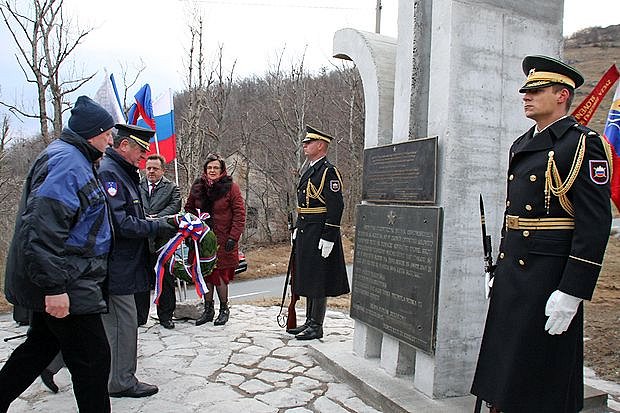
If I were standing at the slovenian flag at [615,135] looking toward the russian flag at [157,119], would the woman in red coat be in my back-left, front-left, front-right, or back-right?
front-left

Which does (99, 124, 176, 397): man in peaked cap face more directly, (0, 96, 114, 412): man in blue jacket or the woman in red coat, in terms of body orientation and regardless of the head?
the woman in red coat

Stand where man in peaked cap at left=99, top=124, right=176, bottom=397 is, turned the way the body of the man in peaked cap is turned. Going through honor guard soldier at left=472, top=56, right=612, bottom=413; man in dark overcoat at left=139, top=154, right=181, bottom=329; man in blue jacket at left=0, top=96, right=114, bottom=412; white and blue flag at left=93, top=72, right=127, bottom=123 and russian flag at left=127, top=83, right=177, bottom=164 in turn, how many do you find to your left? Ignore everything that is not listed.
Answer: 3

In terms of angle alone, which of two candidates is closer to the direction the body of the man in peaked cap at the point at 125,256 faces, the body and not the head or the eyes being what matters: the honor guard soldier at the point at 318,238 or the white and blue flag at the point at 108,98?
the honor guard soldier

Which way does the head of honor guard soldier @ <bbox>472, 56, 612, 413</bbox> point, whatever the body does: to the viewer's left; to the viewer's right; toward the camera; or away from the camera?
to the viewer's left

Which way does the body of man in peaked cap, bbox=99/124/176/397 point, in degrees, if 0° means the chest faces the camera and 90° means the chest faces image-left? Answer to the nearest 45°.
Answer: approximately 270°

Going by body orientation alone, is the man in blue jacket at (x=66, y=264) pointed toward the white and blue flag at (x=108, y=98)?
no

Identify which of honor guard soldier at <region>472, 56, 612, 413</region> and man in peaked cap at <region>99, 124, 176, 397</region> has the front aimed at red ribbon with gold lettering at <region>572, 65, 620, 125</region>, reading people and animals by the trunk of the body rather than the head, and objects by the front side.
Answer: the man in peaked cap

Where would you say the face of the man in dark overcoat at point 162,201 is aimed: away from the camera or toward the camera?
toward the camera

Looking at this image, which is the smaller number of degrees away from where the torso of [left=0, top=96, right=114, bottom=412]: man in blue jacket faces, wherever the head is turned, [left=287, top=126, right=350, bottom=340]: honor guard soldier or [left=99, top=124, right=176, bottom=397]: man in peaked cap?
the honor guard soldier

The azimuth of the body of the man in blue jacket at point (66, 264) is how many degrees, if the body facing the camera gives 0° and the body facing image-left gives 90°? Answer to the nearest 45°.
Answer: approximately 270°

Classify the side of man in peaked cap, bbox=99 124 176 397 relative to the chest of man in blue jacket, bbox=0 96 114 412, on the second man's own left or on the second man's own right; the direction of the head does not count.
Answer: on the second man's own left

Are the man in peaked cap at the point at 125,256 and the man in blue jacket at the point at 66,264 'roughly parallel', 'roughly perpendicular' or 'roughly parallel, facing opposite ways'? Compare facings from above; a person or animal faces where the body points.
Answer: roughly parallel

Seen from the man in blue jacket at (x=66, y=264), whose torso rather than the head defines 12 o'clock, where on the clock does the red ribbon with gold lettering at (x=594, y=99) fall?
The red ribbon with gold lettering is roughly at 12 o'clock from the man in blue jacket.

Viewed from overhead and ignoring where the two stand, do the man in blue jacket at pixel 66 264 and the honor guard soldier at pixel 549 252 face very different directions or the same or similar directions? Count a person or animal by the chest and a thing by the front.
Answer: very different directions
